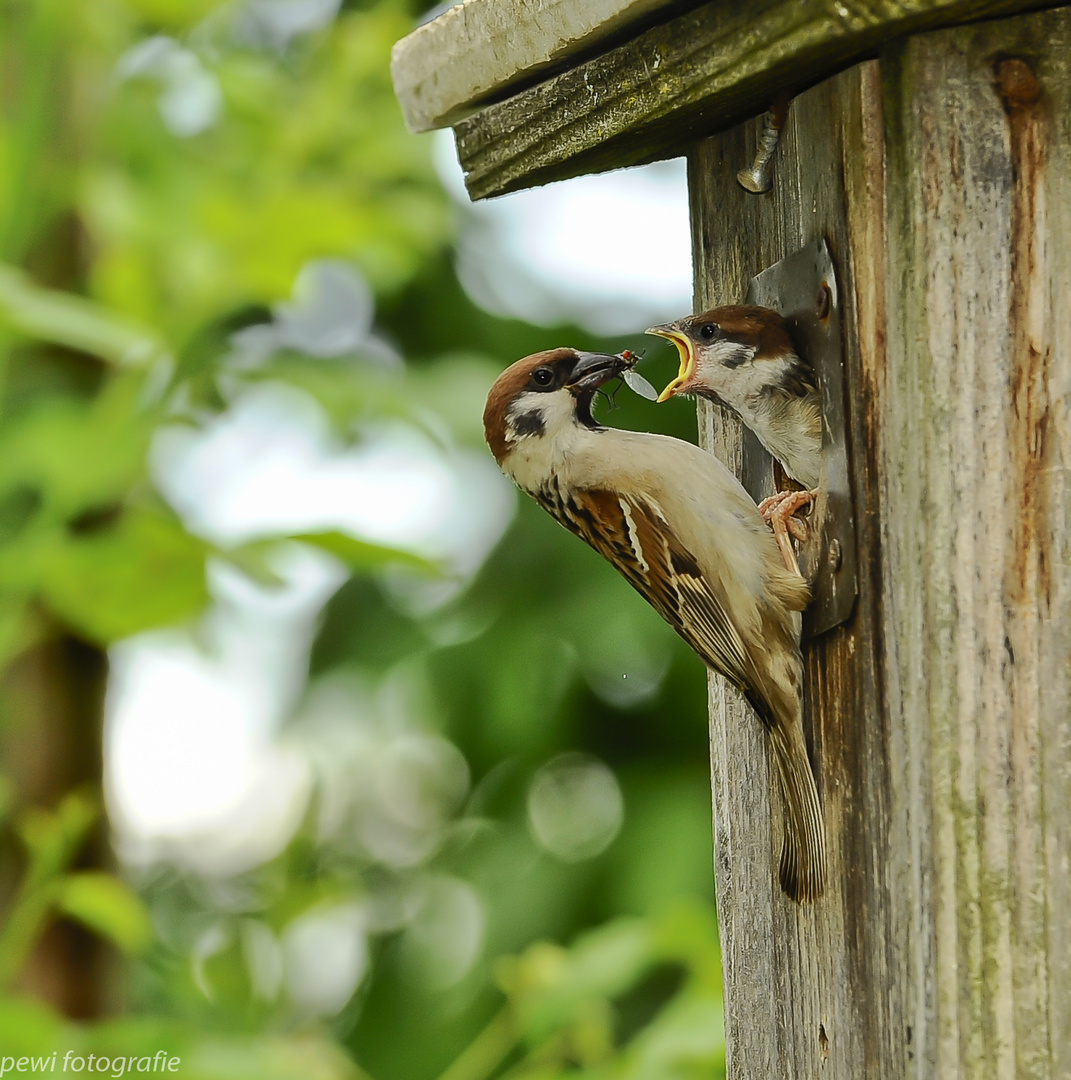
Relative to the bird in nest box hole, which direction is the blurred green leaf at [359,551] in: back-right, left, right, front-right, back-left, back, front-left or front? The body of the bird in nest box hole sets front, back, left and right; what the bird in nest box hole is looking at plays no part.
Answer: front-right

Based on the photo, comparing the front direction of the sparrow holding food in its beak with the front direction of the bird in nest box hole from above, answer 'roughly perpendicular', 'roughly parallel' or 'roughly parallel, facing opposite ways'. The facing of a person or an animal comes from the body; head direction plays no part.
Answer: roughly parallel, facing opposite ways

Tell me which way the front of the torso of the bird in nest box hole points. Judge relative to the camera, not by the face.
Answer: to the viewer's left

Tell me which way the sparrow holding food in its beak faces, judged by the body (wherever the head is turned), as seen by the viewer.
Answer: to the viewer's right
